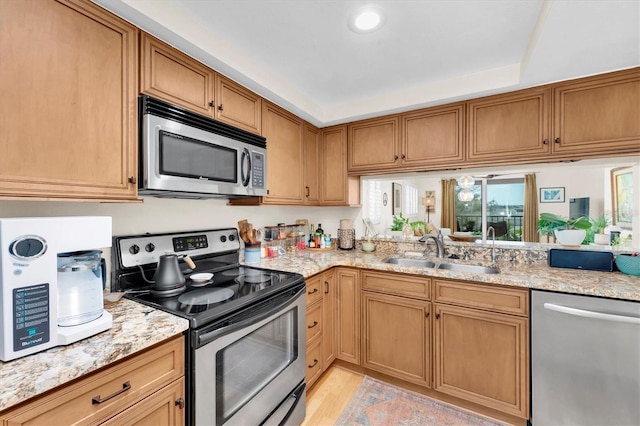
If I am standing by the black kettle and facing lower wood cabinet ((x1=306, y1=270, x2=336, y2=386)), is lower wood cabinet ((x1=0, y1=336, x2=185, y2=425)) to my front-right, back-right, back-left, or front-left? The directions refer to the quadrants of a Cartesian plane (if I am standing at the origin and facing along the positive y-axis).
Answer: back-right

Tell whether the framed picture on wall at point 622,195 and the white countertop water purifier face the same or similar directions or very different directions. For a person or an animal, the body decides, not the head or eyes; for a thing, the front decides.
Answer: very different directions

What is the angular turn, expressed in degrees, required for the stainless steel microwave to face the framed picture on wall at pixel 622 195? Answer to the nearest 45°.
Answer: approximately 45° to its left

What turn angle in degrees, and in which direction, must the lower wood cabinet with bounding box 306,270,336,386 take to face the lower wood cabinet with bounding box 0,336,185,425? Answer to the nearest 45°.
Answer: approximately 90° to its right

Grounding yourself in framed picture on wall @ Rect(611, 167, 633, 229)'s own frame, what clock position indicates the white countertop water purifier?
The white countertop water purifier is roughly at 11 o'clock from the framed picture on wall.

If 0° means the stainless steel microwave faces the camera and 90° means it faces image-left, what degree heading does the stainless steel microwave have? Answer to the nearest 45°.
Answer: approximately 315°

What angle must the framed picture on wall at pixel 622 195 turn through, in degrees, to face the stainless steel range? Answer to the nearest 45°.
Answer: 0° — it already faces it

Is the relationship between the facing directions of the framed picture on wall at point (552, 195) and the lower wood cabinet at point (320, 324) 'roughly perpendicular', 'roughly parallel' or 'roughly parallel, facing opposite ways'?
roughly perpendicular

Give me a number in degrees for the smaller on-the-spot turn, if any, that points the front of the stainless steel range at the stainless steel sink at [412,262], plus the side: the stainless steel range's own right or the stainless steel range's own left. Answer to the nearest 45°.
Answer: approximately 45° to the stainless steel range's own left

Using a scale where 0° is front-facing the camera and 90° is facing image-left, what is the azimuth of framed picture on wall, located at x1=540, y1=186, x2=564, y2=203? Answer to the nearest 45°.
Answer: approximately 0°

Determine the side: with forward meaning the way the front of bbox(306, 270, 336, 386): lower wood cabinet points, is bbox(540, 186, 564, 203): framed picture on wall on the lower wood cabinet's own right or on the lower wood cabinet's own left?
on the lower wood cabinet's own left
